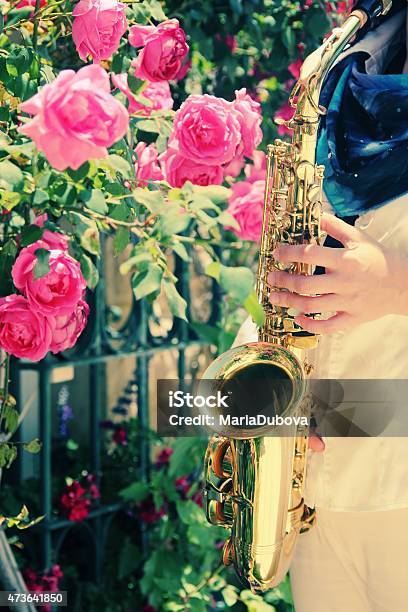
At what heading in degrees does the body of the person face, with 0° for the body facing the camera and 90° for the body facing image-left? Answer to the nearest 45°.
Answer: approximately 45°

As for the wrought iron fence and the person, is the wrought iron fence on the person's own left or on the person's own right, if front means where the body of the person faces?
on the person's own right
